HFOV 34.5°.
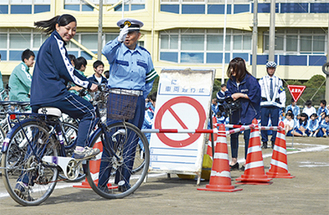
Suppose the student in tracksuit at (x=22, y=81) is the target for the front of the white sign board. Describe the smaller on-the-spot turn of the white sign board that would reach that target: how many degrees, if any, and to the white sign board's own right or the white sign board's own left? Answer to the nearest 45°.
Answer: approximately 90° to the white sign board's own right

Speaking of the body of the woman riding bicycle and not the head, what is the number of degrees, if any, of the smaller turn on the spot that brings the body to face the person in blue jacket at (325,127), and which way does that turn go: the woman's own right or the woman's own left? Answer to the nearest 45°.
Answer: approximately 45° to the woman's own left

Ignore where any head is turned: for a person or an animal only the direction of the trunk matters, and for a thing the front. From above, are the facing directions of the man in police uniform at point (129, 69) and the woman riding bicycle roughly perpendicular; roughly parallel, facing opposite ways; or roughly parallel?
roughly perpendicular

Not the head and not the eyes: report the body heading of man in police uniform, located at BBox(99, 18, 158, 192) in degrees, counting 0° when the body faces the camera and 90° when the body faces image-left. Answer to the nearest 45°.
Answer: approximately 0°

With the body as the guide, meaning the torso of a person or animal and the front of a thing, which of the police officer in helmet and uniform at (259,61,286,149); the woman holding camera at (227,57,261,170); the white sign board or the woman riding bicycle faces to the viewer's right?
the woman riding bicycle

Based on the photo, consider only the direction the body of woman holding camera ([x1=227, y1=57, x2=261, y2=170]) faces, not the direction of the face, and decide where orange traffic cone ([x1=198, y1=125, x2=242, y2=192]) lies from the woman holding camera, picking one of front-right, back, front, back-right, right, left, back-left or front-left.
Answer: front-left

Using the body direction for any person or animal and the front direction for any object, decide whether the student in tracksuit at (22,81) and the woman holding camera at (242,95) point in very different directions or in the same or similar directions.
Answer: very different directions

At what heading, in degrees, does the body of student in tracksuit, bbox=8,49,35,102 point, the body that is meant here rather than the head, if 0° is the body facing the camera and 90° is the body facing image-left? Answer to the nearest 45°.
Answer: approximately 270°

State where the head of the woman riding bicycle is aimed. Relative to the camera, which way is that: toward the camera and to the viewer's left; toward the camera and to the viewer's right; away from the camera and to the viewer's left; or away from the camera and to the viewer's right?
toward the camera and to the viewer's right

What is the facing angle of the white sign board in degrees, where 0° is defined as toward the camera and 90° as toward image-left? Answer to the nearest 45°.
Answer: approximately 0°
